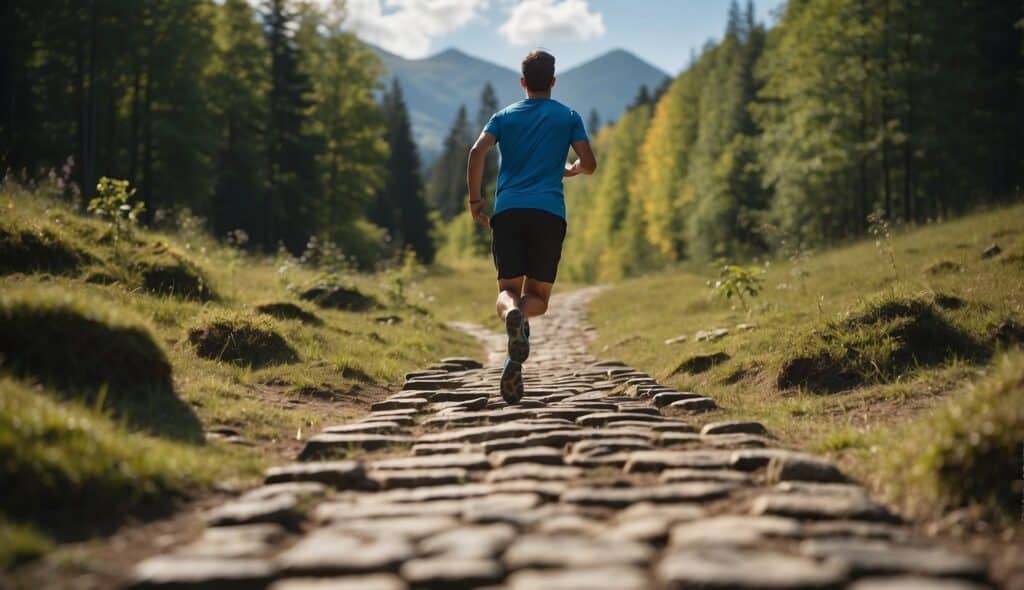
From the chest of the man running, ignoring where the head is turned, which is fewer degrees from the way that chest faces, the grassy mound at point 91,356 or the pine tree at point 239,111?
the pine tree

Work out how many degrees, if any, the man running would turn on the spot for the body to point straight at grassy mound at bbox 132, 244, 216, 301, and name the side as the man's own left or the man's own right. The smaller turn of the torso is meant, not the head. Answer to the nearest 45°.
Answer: approximately 45° to the man's own left

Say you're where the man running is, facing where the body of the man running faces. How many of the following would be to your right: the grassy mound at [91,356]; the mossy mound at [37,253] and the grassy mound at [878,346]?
1

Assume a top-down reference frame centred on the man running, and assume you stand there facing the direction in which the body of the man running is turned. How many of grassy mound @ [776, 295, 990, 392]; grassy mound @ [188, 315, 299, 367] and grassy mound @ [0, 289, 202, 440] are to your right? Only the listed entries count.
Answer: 1

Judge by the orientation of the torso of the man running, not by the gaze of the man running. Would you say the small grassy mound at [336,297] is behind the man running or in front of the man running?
in front

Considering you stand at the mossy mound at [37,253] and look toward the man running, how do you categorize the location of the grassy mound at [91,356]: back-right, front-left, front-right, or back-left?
front-right

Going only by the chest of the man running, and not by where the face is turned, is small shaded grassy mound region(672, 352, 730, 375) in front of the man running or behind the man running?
in front

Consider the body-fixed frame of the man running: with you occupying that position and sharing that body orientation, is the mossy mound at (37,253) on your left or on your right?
on your left

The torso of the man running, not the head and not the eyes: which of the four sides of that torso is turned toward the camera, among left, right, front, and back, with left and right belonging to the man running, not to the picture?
back

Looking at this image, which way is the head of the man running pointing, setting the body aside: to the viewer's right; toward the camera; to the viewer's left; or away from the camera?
away from the camera

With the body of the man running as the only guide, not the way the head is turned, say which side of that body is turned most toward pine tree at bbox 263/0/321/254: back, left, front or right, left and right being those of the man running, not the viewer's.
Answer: front
